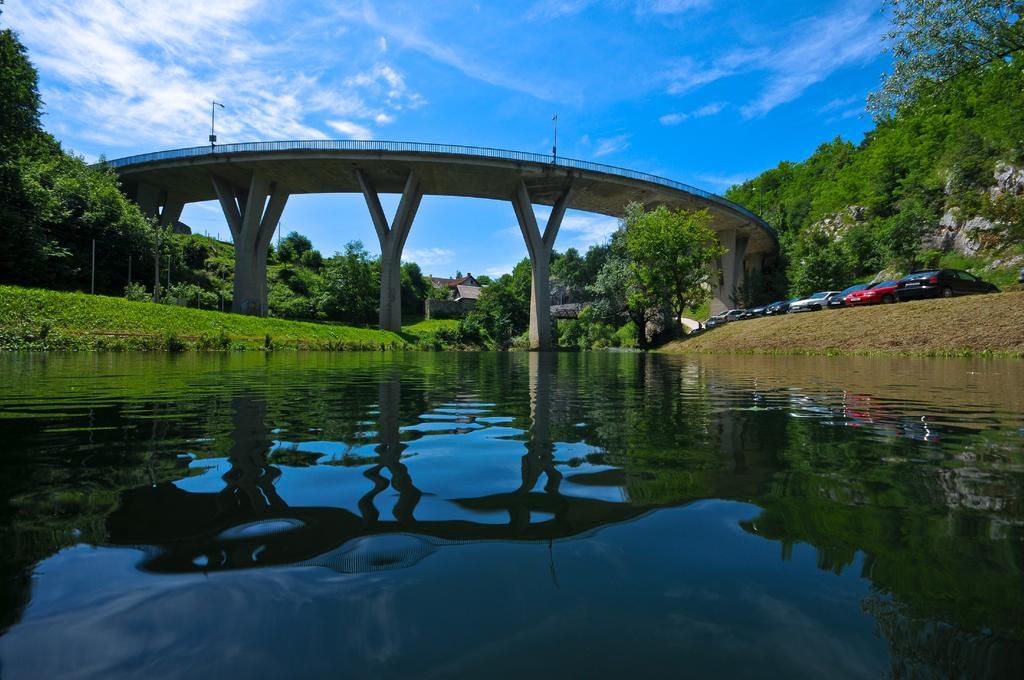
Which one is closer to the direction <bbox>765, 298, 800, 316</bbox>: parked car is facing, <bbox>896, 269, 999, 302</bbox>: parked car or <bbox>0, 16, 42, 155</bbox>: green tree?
the green tree

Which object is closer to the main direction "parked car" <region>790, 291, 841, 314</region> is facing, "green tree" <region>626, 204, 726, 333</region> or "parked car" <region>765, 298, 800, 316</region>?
the green tree

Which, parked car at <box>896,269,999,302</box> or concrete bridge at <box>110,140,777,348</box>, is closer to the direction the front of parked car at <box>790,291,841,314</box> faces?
the concrete bridge

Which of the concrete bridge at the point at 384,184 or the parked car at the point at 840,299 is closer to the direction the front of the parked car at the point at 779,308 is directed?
the concrete bridge

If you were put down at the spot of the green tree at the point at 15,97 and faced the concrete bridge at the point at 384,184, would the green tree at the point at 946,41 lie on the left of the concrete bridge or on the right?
right

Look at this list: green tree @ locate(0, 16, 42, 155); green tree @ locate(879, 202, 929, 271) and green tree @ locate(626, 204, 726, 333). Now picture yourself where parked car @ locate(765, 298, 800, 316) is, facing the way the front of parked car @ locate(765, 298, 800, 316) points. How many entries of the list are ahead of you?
2

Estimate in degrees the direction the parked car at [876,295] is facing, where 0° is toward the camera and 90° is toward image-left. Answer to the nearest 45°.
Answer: approximately 45°

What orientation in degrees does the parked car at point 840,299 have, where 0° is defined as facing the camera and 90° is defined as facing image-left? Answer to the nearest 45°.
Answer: approximately 45°

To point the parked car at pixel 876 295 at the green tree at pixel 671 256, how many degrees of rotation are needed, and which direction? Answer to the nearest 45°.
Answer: approximately 45° to its right
